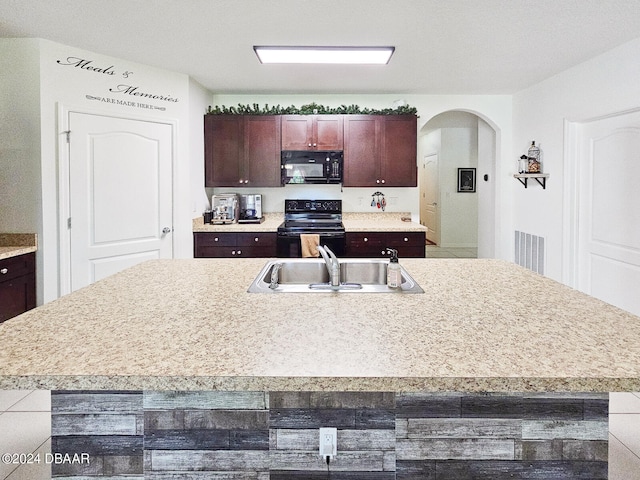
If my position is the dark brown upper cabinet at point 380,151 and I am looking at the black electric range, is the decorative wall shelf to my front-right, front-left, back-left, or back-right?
back-left

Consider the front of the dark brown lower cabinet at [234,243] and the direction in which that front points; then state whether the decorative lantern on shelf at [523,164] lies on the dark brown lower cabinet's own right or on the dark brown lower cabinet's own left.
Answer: on the dark brown lower cabinet's own left

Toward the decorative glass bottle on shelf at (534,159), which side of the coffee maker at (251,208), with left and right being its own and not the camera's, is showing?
left

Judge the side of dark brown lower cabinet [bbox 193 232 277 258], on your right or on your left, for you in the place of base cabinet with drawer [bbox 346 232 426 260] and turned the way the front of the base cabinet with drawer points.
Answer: on your right

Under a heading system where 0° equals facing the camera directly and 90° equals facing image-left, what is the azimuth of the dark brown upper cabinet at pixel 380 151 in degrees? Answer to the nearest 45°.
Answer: approximately 0°
